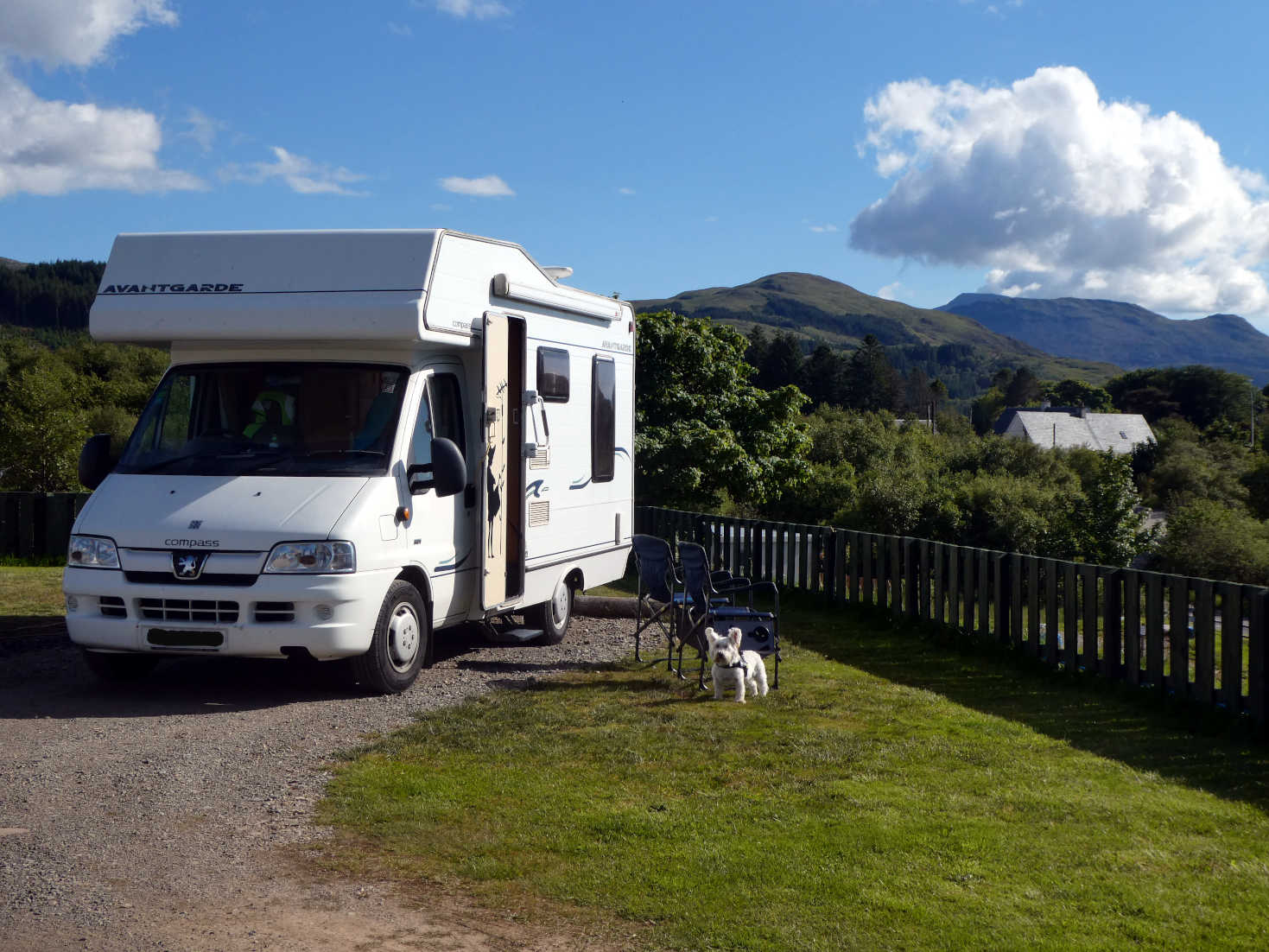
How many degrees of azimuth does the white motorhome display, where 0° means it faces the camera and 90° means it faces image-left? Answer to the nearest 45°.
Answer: approximately 45°

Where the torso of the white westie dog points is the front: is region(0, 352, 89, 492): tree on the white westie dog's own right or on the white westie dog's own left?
on the white westie dog's own right

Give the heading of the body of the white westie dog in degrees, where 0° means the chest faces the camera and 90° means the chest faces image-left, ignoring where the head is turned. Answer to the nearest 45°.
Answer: approximately 45°

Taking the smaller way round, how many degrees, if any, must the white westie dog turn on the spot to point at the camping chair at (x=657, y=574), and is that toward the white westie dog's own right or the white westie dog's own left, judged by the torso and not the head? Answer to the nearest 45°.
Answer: approximately 135° to the white westie dog's own right

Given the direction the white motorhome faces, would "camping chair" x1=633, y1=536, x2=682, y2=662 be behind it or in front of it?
behind

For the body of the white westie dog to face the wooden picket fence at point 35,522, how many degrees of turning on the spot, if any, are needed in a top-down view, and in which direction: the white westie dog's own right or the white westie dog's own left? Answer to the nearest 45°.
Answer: approximately 90° to the white westie dog's own right
